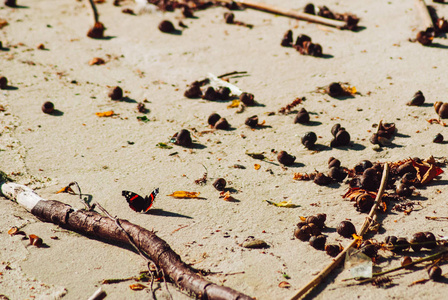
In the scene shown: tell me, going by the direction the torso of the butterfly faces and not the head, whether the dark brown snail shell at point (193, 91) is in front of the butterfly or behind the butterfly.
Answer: in front

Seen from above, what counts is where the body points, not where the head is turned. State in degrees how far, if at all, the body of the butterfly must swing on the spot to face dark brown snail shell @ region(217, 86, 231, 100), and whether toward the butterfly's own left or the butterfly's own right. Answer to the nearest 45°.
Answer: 0° — it already faces it

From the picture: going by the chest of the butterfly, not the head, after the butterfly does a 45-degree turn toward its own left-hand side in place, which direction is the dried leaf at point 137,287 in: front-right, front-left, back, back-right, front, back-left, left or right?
back-left

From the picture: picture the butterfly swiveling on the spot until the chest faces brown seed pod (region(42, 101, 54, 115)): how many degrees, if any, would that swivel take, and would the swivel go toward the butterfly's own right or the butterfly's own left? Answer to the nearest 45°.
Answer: approximately 45° to the butterfly's own left

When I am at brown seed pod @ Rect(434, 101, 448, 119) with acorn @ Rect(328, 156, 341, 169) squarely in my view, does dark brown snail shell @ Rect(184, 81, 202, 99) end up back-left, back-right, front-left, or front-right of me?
front-right

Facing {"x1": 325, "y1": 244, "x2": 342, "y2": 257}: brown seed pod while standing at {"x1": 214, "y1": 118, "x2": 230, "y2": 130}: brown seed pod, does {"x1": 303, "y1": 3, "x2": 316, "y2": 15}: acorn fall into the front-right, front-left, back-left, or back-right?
back-left

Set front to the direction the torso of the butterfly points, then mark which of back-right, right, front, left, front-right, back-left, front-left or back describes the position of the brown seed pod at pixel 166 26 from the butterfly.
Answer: front

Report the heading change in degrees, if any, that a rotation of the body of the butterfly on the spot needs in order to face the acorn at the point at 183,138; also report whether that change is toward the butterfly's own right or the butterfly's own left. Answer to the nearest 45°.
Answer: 0° — it already faces it

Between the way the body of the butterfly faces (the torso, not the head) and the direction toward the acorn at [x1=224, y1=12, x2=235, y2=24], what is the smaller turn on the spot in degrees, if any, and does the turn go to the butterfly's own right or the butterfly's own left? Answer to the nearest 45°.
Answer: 0° — it already faces it

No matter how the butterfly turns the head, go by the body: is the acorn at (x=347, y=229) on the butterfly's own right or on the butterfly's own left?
on the butterfly's own right

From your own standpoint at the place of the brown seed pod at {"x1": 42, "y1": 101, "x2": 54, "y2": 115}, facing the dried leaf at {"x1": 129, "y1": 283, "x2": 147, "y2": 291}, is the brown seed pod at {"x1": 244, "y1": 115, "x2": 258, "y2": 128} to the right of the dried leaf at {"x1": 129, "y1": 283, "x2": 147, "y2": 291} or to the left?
left

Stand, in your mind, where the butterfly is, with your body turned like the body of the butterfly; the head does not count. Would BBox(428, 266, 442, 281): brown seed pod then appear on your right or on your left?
on your right

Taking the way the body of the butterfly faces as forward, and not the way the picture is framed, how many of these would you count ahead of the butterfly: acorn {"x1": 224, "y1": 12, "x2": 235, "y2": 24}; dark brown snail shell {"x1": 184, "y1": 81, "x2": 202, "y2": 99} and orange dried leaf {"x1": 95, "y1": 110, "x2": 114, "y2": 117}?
3

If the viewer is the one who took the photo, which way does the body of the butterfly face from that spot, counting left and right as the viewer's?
facing away from the viewer
